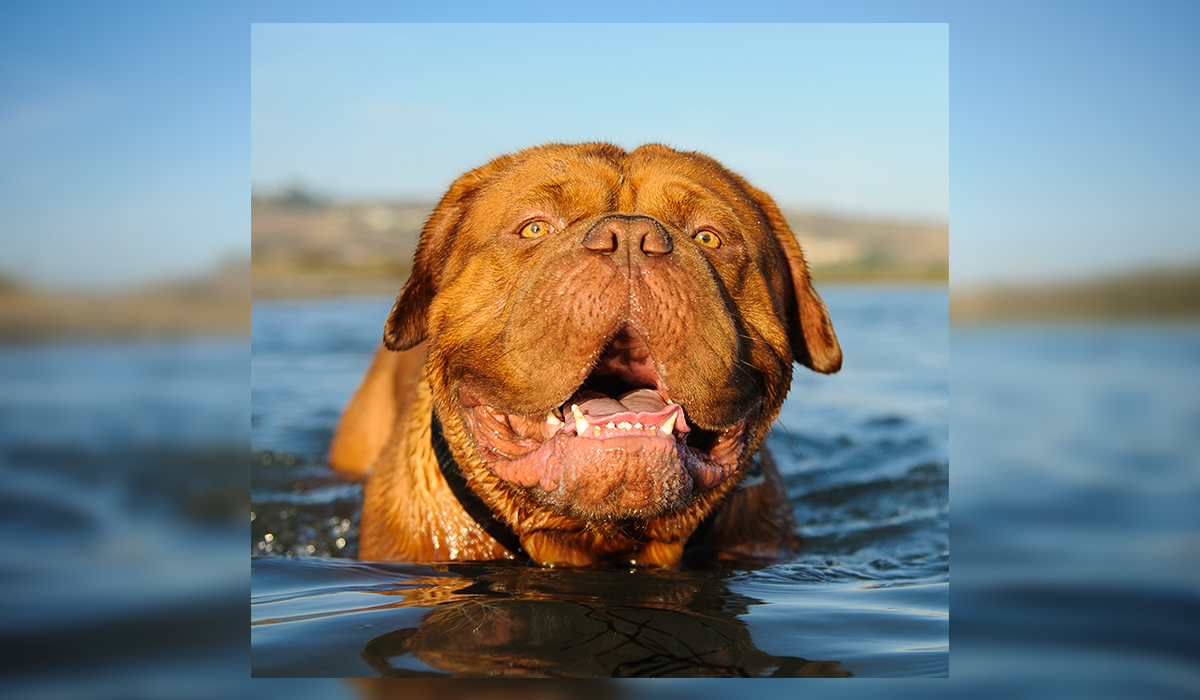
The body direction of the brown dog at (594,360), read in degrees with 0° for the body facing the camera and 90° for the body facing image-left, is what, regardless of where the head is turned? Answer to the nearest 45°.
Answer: approximately 0°
